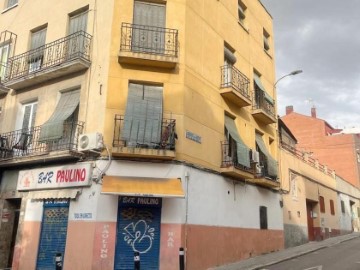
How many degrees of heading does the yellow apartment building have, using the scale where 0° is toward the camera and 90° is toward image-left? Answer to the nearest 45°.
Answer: approximately 0°
